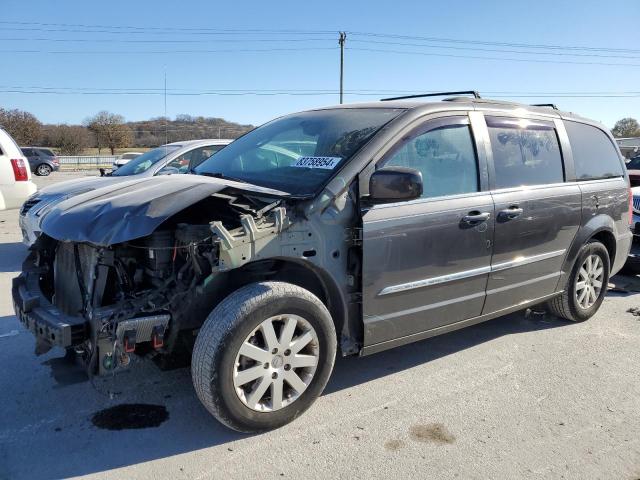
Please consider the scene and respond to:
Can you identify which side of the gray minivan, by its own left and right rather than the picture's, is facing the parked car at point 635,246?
back

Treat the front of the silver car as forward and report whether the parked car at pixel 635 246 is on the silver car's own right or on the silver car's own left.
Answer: on the silver car's own left

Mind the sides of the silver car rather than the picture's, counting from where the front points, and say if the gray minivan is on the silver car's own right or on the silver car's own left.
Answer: on the silver car's own left

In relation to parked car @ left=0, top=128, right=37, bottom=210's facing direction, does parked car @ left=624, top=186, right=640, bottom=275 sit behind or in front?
behind

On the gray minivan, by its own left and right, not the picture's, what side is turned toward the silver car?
right

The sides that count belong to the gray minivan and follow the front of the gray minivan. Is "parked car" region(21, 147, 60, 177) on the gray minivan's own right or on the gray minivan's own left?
on the gray minivan's own right
